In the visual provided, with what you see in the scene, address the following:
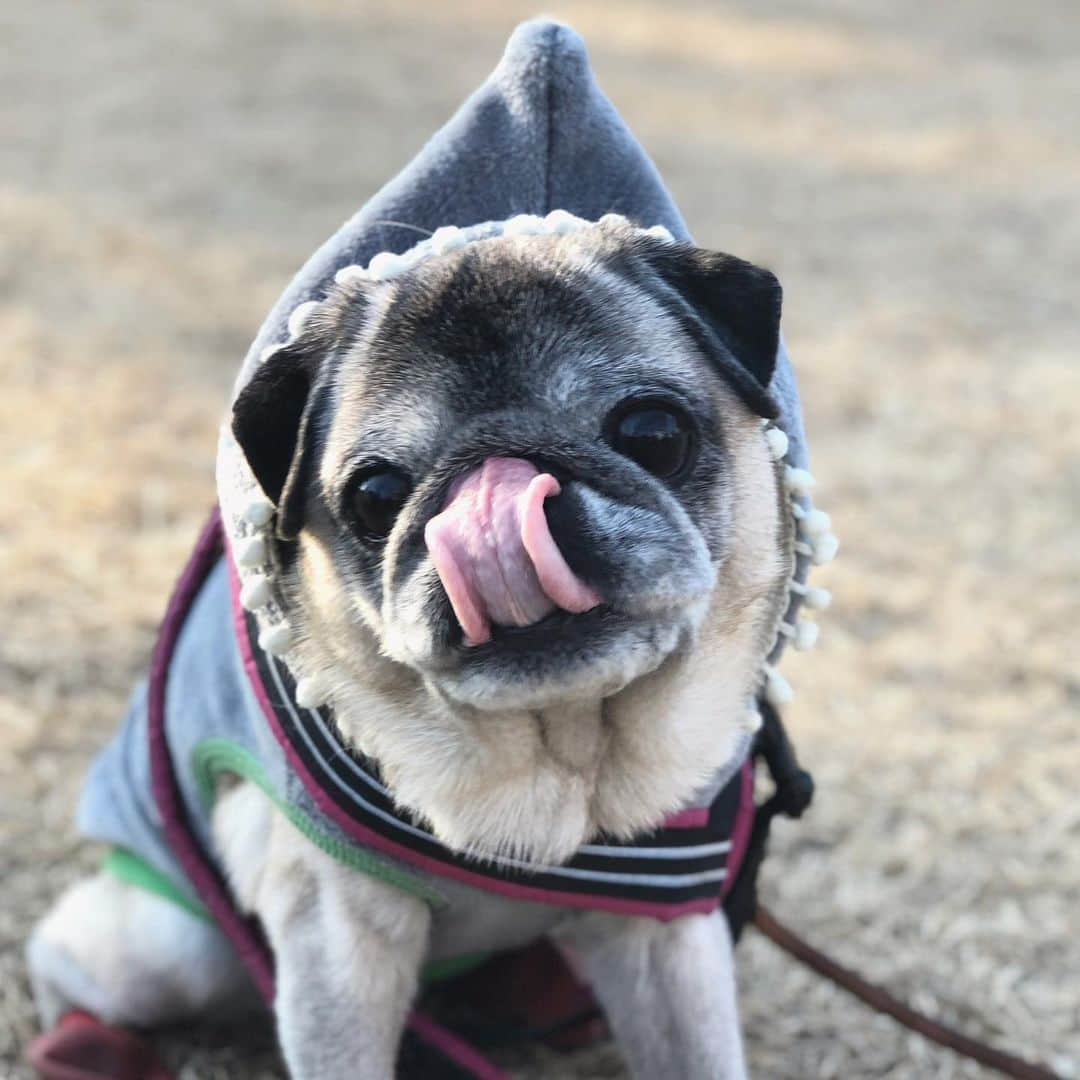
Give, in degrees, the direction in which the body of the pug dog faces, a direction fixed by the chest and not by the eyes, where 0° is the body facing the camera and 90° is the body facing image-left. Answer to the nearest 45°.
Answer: approximately 0°
